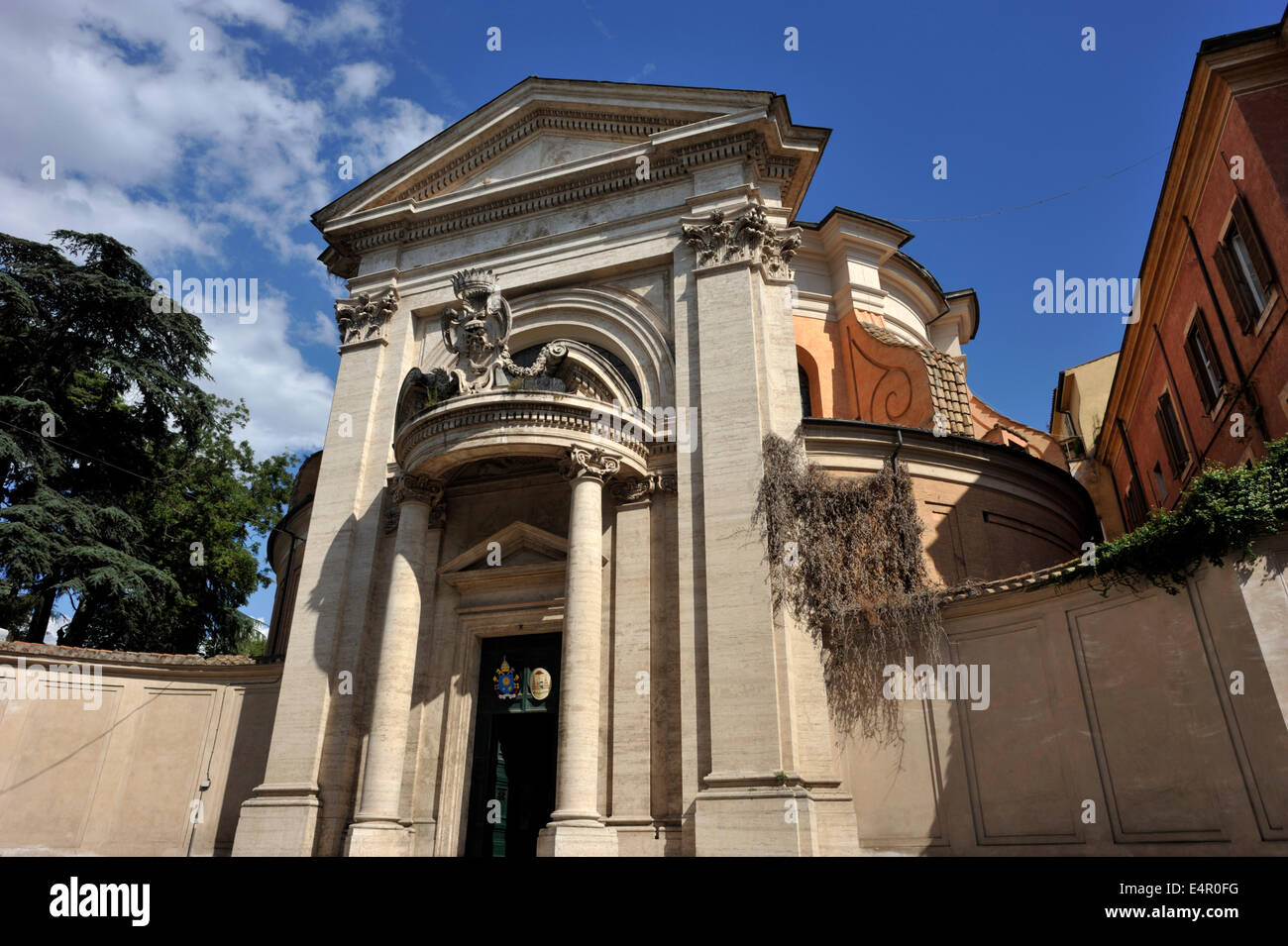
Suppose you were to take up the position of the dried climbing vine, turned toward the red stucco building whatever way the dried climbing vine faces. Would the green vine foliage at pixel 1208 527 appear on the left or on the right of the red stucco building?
right

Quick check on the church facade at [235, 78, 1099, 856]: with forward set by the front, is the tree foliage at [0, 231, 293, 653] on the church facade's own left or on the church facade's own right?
on the church facade's own right

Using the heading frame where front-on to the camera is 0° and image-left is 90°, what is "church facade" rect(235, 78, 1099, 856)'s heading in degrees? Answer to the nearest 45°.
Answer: approximately 45°
